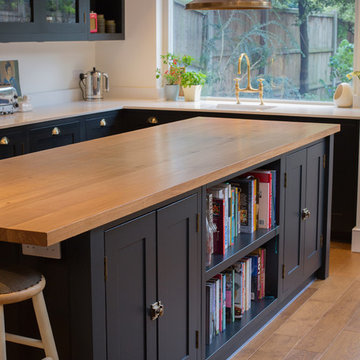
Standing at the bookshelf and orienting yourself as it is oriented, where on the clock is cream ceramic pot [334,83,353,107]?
The cream ceramic pot is roughly at 8 o'clock from the bookshelf.

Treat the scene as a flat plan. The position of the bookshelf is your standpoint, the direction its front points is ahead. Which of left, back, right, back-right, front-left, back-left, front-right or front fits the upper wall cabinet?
back

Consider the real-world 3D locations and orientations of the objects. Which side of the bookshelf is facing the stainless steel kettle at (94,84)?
back

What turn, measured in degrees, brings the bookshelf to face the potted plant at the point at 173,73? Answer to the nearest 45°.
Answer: approximately 135° to its left

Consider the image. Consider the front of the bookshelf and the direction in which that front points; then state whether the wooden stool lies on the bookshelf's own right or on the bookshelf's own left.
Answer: on the bookshelf's own right

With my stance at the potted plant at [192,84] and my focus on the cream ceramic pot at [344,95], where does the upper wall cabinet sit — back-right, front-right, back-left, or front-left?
back-right

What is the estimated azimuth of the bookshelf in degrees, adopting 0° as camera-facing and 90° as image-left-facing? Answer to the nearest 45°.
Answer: approximately 315°

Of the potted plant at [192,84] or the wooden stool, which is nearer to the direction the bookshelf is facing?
the wooden stool

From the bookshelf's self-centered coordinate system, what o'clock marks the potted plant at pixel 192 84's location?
The potted plant is roughly at 7 o'clock from the bookshelf.

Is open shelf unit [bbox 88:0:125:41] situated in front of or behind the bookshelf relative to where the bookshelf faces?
behind
